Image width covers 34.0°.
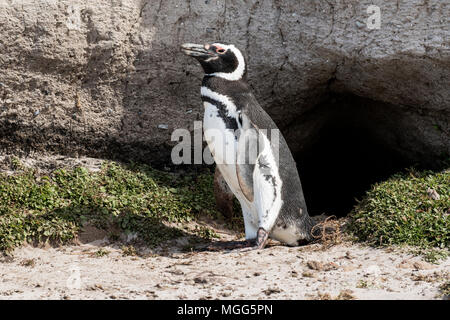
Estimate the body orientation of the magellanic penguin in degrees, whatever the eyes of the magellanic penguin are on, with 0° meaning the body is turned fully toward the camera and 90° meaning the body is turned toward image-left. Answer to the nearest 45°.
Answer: approximately 90°

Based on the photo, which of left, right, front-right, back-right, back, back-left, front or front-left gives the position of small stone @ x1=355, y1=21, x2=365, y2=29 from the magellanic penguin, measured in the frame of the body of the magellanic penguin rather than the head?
back-right

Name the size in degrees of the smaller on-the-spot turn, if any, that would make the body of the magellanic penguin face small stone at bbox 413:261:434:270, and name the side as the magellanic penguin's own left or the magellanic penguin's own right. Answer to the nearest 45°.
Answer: approximately 135° to the magellanic penguin's own left

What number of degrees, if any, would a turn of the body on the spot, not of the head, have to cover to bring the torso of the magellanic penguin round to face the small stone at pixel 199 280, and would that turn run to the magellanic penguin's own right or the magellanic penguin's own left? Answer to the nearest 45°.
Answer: approximately 90° to the magellanic penguin's own left
